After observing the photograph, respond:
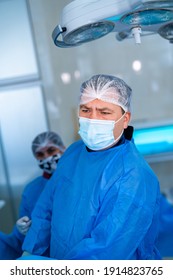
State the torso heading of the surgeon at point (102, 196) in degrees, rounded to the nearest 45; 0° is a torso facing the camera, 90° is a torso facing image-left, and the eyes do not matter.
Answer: approximately 45°

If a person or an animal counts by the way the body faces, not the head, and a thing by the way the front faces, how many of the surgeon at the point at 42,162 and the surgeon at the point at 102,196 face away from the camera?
0

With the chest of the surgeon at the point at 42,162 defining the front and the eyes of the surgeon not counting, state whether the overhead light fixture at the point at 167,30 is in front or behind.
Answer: in front

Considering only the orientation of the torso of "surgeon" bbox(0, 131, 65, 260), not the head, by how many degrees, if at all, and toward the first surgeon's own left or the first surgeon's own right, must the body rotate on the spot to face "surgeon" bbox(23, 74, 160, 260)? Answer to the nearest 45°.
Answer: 0° — they already face them

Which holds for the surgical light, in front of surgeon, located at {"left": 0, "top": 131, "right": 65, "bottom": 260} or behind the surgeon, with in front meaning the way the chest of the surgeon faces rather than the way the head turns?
in front
